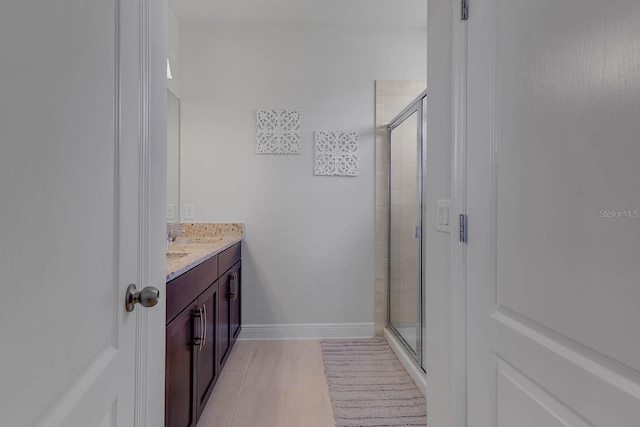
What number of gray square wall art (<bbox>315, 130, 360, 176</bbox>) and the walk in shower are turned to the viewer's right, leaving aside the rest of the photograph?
0

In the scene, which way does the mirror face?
to the viewer's right

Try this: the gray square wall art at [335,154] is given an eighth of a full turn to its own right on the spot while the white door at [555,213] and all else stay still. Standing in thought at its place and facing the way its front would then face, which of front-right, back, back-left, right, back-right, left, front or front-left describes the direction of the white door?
front-left

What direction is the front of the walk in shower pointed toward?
to the viewer's left

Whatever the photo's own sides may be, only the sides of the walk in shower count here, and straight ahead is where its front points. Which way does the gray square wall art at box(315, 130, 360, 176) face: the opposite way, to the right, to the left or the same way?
to the left

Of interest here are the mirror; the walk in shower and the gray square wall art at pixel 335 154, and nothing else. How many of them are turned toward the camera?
1

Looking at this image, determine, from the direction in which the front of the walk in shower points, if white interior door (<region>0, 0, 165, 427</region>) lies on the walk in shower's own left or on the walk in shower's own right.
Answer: on the walk in shower's own left

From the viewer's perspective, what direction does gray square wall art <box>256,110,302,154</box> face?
toward the camera

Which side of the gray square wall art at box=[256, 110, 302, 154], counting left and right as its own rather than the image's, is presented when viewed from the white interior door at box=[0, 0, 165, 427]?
front

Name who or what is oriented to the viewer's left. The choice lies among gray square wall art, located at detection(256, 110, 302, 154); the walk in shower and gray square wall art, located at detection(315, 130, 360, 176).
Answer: the walk in shower

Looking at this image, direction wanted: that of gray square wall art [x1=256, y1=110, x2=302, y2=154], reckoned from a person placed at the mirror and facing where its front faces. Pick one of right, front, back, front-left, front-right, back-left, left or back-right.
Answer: front
